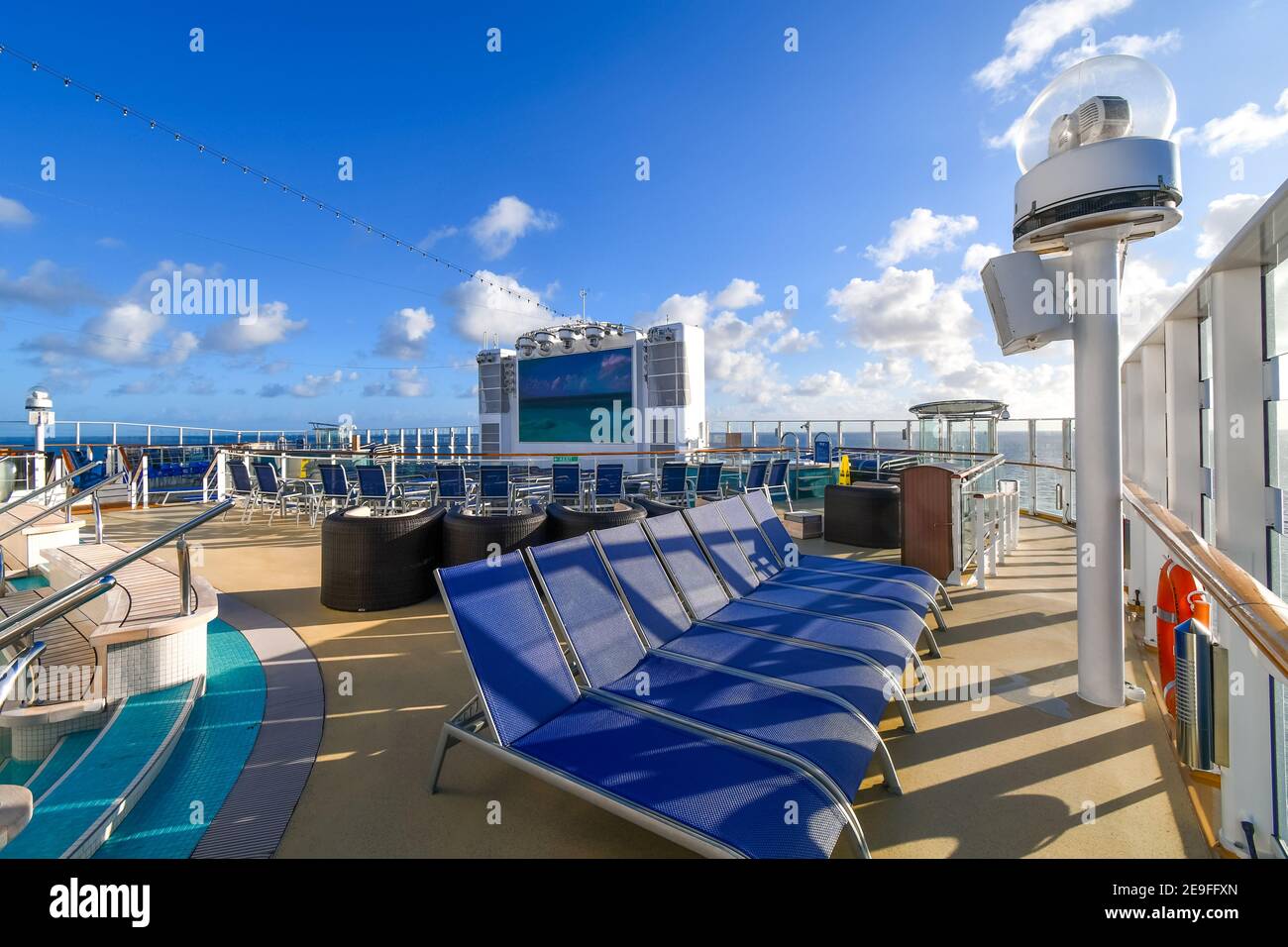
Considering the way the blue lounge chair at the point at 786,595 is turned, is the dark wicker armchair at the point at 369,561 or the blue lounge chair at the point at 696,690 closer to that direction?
the blue lounge chair

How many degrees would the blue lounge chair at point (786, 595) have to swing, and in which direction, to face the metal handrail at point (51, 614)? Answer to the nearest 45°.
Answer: approximately 90° to its right

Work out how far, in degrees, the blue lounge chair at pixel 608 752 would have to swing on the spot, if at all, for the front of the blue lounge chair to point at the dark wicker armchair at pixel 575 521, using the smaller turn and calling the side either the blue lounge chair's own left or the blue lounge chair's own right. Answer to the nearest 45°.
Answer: approximately 135° to the blue lounge chair's own left

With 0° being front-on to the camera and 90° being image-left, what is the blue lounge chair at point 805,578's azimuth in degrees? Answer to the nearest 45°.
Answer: approximately 315°

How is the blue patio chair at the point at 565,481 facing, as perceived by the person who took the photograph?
facing away from the viewer

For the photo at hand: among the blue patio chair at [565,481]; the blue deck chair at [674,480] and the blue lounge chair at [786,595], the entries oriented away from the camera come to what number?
2

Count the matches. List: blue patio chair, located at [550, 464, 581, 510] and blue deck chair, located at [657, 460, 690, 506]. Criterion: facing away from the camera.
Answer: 2

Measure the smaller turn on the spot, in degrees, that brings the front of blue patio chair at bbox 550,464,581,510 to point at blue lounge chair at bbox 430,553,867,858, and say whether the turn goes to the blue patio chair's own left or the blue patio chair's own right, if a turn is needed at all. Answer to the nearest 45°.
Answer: approximately 180°

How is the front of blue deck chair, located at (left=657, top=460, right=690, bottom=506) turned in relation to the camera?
facing away from the viewer
